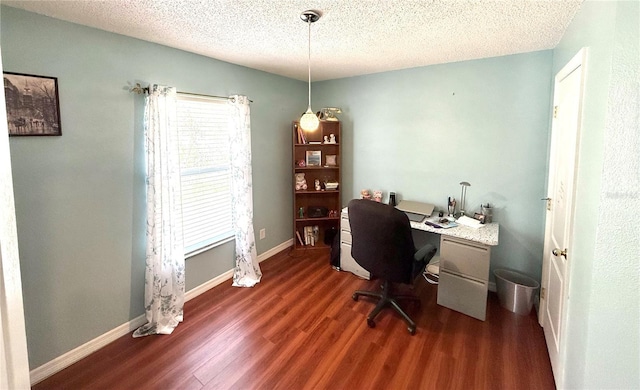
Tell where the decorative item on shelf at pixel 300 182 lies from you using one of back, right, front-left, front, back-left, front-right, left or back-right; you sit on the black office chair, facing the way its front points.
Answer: left

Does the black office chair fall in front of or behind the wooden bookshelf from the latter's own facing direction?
in front

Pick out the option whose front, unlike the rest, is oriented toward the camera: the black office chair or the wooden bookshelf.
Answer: the wooden bookshelf

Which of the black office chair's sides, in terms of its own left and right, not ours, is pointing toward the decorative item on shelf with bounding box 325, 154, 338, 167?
left

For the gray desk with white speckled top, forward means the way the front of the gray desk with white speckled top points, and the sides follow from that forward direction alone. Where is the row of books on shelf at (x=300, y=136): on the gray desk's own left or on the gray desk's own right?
on the gray desk's own right

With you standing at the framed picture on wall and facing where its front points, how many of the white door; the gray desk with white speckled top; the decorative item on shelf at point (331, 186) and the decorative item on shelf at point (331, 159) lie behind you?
0

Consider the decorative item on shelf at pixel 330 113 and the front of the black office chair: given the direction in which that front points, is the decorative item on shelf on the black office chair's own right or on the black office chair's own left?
on the black office chair's own left

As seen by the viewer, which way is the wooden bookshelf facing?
toward the camera

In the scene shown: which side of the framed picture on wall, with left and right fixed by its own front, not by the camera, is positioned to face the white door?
front

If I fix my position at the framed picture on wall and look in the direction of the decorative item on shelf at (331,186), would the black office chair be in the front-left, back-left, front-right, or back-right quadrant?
front-right

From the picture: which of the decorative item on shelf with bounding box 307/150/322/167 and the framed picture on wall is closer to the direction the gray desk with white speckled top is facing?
the framed picture on wall

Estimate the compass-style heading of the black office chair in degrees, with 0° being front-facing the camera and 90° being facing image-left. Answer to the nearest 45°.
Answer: approximately 225°

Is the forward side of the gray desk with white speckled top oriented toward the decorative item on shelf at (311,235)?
no

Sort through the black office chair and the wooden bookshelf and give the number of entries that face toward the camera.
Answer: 1

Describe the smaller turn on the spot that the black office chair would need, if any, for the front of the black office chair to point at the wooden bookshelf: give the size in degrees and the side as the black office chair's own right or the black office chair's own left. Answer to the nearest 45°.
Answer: approximately 90° to the black office chair's own left

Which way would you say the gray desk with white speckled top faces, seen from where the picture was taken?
facing the viewer and to the left of the viewer

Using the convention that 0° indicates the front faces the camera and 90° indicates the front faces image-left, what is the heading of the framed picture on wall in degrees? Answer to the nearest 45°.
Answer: approximately 315°

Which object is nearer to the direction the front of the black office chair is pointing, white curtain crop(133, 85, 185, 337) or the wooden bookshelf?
the wooden bookshelf

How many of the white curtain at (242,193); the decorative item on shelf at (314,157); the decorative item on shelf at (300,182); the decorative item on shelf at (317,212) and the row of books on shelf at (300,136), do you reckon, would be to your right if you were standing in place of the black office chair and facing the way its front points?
0

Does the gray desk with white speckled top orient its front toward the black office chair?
yes

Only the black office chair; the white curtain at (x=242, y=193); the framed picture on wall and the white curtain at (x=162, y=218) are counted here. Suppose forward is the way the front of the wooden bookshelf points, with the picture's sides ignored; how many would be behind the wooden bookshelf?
0
